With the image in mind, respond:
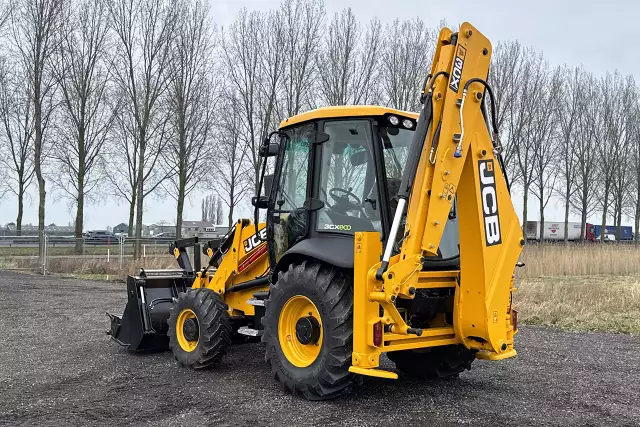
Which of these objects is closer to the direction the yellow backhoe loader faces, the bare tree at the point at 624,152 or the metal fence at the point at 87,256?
the metal fence

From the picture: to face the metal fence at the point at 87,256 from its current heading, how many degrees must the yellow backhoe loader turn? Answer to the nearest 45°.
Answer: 0° — it already faces it

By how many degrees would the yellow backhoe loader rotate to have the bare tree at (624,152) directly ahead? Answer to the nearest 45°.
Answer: approximately 90° to its right

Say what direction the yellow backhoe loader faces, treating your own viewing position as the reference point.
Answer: facing away from the viewer and to the left of the viewer
